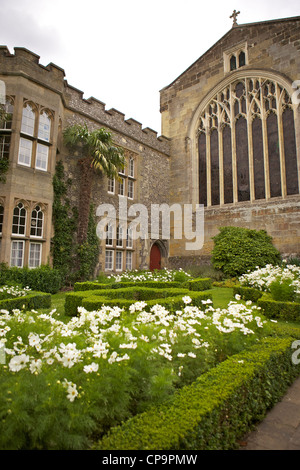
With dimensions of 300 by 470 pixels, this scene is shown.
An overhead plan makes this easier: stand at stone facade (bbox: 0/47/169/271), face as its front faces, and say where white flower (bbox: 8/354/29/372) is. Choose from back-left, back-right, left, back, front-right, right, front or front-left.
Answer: front-right

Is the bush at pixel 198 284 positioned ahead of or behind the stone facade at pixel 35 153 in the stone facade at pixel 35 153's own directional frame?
ahead

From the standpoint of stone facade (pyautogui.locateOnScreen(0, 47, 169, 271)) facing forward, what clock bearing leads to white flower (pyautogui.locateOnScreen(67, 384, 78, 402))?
The white flower is roughly at 1 o'clock from the stone facade.

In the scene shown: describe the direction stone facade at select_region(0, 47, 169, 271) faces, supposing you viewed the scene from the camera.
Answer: facing the viewer and to the right of the viewer

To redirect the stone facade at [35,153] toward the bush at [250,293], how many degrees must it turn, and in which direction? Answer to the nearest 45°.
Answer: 0° — it already faces it

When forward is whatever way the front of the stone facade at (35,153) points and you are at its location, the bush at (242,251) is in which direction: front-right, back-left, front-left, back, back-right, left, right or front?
front-left
